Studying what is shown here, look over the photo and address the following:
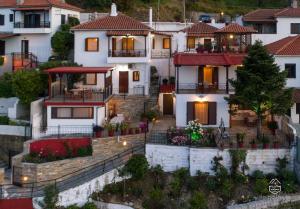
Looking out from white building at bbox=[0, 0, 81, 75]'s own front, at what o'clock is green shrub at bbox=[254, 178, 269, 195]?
The green shrub is roughly at 11 o'clock from the white building.

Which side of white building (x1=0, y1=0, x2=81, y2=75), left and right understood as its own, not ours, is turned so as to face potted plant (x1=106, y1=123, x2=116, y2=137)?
front

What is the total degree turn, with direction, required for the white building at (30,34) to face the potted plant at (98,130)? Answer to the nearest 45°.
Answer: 0° — it already faces it

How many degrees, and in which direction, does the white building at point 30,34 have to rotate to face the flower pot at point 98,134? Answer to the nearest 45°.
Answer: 0° — it already faces it

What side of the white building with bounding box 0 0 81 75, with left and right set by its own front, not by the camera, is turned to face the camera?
front

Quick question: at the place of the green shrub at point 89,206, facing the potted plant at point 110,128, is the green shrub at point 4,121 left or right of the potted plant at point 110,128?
left

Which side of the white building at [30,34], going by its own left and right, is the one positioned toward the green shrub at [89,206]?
front

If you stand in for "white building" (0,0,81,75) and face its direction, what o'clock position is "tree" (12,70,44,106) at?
The tree is roughly at 12 o'clock from the white building.

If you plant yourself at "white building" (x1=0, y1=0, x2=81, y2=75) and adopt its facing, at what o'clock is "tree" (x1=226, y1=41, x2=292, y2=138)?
The tree is roughly at 11 o'clock from the white building.

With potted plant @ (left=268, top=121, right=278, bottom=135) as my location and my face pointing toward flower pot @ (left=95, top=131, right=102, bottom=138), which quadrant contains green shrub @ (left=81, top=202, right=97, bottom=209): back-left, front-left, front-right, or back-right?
front-left

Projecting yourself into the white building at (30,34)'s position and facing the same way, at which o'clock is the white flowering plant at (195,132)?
The white flowering plant is roughly at 11 o'clock from the white building.

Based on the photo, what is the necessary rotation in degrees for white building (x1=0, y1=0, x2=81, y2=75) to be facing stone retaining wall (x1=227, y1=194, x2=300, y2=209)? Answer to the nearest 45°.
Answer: approximately 45° to its left
